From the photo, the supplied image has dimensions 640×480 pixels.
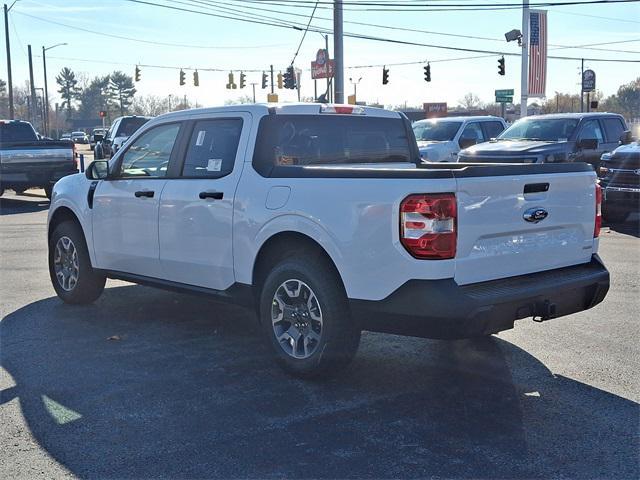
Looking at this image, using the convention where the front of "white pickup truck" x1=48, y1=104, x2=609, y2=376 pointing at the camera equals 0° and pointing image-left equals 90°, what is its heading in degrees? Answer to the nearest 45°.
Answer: approximately 135°

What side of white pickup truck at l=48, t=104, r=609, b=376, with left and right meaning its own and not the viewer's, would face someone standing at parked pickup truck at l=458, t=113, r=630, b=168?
right

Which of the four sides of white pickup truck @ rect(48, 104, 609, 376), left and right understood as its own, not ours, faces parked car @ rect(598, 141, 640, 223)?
right

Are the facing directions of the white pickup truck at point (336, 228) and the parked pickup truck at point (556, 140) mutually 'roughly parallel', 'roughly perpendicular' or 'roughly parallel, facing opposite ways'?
roughly perpendicular

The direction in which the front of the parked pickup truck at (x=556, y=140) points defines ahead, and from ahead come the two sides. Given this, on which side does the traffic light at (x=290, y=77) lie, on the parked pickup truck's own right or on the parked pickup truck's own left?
on the parked pickup truck's own right

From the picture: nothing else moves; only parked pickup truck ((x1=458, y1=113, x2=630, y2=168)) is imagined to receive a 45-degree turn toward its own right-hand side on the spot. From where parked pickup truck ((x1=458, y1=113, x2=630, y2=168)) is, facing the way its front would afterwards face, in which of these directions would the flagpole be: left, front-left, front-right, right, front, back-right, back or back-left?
right

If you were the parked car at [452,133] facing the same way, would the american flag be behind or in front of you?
behind

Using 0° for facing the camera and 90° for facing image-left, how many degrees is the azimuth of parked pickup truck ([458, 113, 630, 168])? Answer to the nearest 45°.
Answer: approximately 45°

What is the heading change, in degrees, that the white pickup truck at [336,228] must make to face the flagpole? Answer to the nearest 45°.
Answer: approximately 45° to its right

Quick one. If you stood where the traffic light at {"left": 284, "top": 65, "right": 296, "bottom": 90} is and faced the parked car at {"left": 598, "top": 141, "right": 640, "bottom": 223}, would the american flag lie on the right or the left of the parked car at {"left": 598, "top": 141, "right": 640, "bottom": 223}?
left

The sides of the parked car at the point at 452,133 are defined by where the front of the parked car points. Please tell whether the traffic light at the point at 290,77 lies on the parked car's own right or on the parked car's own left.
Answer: on the parked car's own right

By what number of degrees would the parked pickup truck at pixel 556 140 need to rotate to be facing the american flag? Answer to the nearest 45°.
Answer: approximately 135° to its right
